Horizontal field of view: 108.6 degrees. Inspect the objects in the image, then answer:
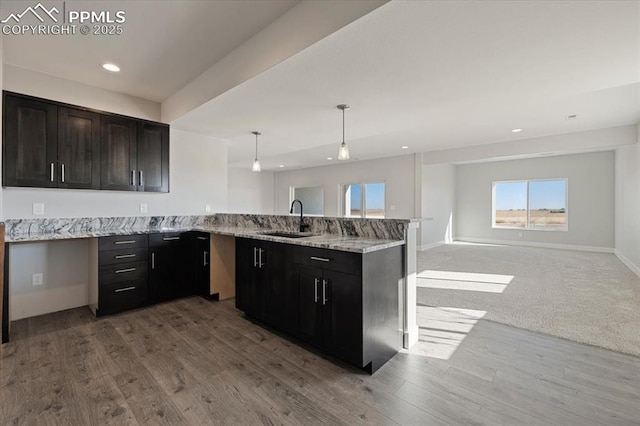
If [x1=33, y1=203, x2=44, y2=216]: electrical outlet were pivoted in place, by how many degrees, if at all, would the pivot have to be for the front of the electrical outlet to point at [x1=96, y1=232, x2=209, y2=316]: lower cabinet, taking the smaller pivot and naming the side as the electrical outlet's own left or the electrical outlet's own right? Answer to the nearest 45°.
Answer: approximately 45° to the electrical outlet's own left

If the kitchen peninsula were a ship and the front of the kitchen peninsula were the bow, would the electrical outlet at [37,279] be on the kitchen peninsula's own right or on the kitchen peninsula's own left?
on the kitchen peninsula's own right

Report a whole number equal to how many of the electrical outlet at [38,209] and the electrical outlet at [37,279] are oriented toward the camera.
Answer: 2

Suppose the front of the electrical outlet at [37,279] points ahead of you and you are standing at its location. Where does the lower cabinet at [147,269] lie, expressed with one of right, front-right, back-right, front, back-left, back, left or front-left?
front-left

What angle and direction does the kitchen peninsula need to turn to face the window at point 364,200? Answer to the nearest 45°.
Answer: approximately 180°

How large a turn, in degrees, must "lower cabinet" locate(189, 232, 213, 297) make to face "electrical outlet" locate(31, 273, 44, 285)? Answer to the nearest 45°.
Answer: approximately 45° to its right

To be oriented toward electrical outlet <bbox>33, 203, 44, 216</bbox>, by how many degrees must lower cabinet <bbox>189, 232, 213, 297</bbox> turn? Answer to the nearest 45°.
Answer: approximately 45° to its right

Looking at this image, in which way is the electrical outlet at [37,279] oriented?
toward the camera

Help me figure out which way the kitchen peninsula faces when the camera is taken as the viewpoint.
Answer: facing the viewer and to the left of the viewer

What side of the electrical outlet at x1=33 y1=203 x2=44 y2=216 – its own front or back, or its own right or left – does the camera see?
front
